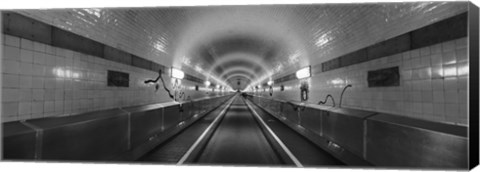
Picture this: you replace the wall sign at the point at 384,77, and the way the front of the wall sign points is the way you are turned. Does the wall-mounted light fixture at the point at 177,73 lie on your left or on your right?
on your right

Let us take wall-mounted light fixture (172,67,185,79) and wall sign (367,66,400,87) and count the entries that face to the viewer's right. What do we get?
1

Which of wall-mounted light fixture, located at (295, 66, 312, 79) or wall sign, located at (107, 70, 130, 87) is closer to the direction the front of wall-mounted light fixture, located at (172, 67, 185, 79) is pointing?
the wall-mounted light fixture

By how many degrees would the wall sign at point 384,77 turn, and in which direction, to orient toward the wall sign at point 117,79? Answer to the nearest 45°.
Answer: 0° — it already faces it

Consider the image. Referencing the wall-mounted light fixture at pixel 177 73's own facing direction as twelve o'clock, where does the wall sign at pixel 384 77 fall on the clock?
The wall sign is roughly at 2 o'clock from the wall-mounted light fixture.

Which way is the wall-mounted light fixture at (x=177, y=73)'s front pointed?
to the viewer's right

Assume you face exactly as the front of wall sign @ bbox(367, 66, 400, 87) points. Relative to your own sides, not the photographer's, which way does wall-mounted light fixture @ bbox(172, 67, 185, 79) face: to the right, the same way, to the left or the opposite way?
the opposite way

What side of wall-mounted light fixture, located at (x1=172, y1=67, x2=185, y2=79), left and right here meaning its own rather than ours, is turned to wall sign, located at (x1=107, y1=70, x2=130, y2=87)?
right

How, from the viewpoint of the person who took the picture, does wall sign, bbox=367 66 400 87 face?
facing the viewer and to the left of the viewer

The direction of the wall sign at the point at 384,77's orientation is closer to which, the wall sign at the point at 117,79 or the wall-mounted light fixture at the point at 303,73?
the wall sign

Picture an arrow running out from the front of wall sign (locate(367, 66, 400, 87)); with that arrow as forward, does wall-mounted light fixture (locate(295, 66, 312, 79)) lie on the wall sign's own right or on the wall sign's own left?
on the wall sign's own right
